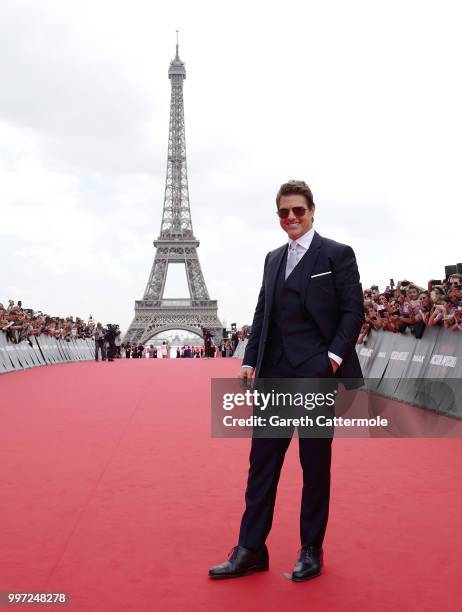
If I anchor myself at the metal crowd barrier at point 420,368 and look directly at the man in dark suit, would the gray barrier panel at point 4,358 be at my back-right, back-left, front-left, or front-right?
back-right

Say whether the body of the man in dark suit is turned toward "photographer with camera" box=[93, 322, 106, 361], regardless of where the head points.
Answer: no

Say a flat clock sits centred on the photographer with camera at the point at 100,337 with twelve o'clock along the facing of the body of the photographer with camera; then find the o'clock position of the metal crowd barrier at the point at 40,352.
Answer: The metal crowd barrier is roughly at 1 o'clock from the photographer with camera.

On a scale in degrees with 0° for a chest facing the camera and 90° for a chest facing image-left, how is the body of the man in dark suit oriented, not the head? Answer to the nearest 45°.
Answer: approximately 45°

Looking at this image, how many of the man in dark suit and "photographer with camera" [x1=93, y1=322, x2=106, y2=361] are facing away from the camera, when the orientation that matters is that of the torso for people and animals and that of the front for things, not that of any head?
0

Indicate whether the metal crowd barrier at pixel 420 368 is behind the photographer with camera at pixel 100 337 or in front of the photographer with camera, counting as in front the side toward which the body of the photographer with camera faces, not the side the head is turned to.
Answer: in front

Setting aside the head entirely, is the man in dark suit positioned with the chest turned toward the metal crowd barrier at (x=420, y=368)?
no

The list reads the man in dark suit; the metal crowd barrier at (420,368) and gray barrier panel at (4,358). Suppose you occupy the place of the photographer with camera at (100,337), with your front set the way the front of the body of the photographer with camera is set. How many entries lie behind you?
0

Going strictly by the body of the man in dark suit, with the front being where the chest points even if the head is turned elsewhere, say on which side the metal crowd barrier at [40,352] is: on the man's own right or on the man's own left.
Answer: on the man's own right

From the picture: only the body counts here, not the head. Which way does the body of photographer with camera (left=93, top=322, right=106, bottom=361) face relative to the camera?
toward the camera

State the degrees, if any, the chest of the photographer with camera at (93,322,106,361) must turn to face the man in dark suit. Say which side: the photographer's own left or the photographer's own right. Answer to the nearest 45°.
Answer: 0° — they already face them

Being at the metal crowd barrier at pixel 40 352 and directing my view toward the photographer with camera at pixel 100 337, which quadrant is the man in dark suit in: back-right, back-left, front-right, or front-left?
back-right
